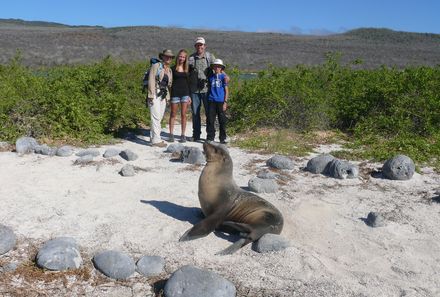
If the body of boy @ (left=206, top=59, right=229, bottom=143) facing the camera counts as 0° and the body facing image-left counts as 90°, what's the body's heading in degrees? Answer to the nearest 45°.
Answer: approximately 0°

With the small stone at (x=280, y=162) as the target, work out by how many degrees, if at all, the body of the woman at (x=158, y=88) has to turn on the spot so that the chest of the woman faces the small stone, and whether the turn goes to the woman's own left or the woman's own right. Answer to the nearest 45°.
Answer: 0° — they already face it

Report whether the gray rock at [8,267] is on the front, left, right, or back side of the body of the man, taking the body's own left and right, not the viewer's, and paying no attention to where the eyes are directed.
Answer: front

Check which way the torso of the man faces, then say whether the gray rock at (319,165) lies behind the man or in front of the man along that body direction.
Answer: in front

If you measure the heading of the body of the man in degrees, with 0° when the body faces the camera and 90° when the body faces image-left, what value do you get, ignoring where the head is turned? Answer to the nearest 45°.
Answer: approximately 0°

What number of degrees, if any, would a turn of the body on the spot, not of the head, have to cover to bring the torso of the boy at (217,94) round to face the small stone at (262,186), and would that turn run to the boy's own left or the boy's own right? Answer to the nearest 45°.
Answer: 0° — they already face it

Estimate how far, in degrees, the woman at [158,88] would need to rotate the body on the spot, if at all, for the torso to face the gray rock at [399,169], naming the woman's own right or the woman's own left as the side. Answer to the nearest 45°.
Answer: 0° — they already face it

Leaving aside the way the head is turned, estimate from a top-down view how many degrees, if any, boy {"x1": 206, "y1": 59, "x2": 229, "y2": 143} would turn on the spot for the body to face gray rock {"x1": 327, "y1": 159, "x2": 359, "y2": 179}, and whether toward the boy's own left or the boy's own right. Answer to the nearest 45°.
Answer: approximately 45° to the boy's own left

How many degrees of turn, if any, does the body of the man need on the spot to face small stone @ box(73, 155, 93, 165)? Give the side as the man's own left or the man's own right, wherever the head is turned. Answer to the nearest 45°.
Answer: approximately 45° to the man's own right

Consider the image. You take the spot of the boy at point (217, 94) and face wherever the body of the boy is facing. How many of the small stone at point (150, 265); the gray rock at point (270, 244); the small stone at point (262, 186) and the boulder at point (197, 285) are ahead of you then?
4

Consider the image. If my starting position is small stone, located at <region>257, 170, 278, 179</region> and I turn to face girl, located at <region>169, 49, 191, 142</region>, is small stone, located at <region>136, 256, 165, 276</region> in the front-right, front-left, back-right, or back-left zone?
back-left

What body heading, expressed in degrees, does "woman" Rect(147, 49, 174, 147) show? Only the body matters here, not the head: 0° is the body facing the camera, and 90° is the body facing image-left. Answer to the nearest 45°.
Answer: approximately 315°

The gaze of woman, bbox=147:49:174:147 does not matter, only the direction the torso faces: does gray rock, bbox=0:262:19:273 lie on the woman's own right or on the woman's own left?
on the woman's own right

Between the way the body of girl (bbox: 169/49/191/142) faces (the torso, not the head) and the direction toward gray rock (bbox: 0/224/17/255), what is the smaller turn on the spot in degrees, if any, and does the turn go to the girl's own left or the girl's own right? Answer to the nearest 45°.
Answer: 0° — they already face it

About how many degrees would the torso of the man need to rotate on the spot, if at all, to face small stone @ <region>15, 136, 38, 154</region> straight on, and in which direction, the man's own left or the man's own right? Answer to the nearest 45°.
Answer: approximately 90° to the man's own right
